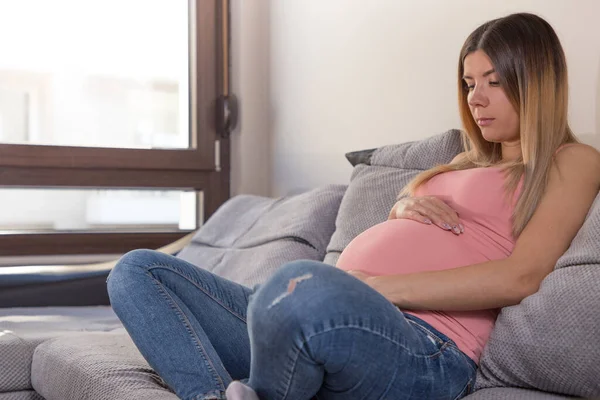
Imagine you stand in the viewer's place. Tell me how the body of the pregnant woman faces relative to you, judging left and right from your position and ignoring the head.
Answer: facing the viewer and to the left of the viewer

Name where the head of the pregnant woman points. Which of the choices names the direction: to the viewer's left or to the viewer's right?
to the viewer's left

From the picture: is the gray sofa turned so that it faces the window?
no
